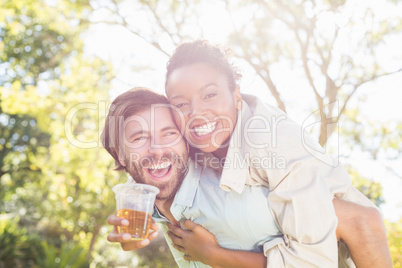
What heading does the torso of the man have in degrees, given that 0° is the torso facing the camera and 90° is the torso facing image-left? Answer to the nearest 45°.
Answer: approximately 45°
